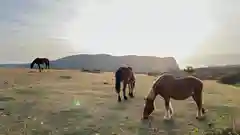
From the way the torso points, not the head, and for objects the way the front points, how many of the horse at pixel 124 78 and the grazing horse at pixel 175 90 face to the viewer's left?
1

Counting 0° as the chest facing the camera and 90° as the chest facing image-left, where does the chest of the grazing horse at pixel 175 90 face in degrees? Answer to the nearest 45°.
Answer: approximately 90°

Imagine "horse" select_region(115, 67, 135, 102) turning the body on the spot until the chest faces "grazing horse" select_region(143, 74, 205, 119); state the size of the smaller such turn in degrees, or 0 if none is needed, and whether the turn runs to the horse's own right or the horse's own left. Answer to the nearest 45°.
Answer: approximately 90° to the horse's own right

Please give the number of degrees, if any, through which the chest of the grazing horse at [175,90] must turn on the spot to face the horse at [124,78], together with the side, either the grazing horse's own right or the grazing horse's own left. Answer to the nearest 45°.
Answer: approximately 45° to the grazing horse's own right
